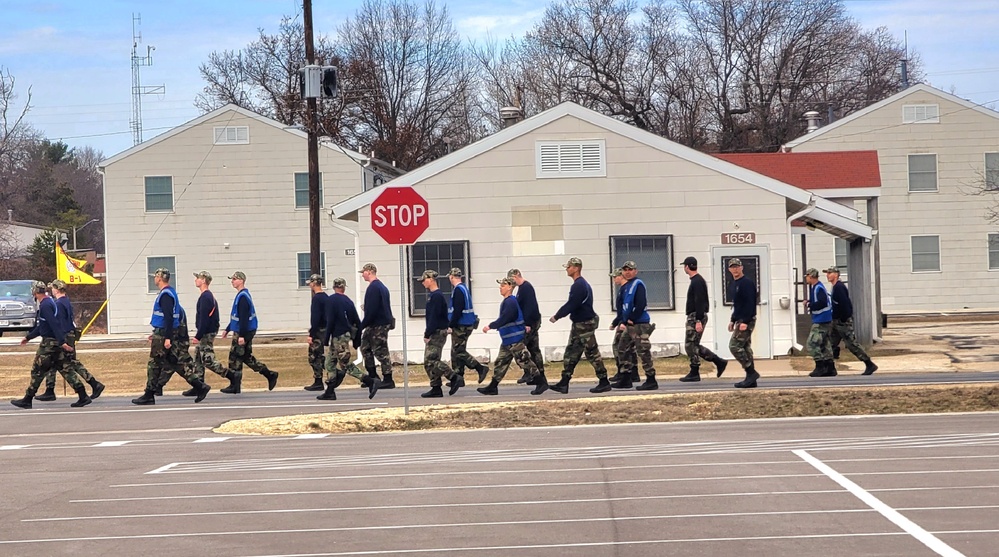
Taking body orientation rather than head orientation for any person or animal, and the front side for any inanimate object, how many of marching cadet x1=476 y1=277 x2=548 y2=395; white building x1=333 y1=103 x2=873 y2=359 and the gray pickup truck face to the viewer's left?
1

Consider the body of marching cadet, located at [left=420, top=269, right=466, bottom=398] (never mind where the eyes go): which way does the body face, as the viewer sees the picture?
to the viewer's left

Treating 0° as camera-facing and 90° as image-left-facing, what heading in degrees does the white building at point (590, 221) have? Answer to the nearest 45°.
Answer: approximately 0°

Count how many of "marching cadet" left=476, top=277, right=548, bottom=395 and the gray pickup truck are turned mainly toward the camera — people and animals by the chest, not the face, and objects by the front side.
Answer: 1

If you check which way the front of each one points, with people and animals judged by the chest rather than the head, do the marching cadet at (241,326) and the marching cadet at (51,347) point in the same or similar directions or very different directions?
same or similar directions

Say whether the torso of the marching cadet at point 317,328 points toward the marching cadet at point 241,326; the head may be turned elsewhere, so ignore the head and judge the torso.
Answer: yes

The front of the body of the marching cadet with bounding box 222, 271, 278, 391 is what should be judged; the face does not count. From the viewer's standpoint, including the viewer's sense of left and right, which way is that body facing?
facing to the left of the viewer

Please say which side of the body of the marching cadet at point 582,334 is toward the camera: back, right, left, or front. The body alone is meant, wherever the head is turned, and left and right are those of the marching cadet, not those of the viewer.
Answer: left

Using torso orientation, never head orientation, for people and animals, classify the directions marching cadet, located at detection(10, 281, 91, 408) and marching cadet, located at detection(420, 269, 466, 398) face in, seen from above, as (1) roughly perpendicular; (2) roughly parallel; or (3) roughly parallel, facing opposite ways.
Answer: roughly parallel

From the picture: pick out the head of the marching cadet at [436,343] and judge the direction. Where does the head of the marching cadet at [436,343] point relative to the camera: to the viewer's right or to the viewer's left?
to the viewer's left

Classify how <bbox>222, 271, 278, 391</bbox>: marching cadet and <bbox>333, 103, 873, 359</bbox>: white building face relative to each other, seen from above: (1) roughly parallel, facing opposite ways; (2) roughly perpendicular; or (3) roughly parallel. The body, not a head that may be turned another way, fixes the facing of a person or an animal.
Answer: roughly perpendicular

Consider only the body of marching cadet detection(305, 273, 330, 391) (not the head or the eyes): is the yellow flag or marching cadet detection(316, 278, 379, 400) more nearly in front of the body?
the yellow flag

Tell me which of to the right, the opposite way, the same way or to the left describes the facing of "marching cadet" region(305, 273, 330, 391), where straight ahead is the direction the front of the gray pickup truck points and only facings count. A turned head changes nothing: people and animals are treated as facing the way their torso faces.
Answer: to the right
